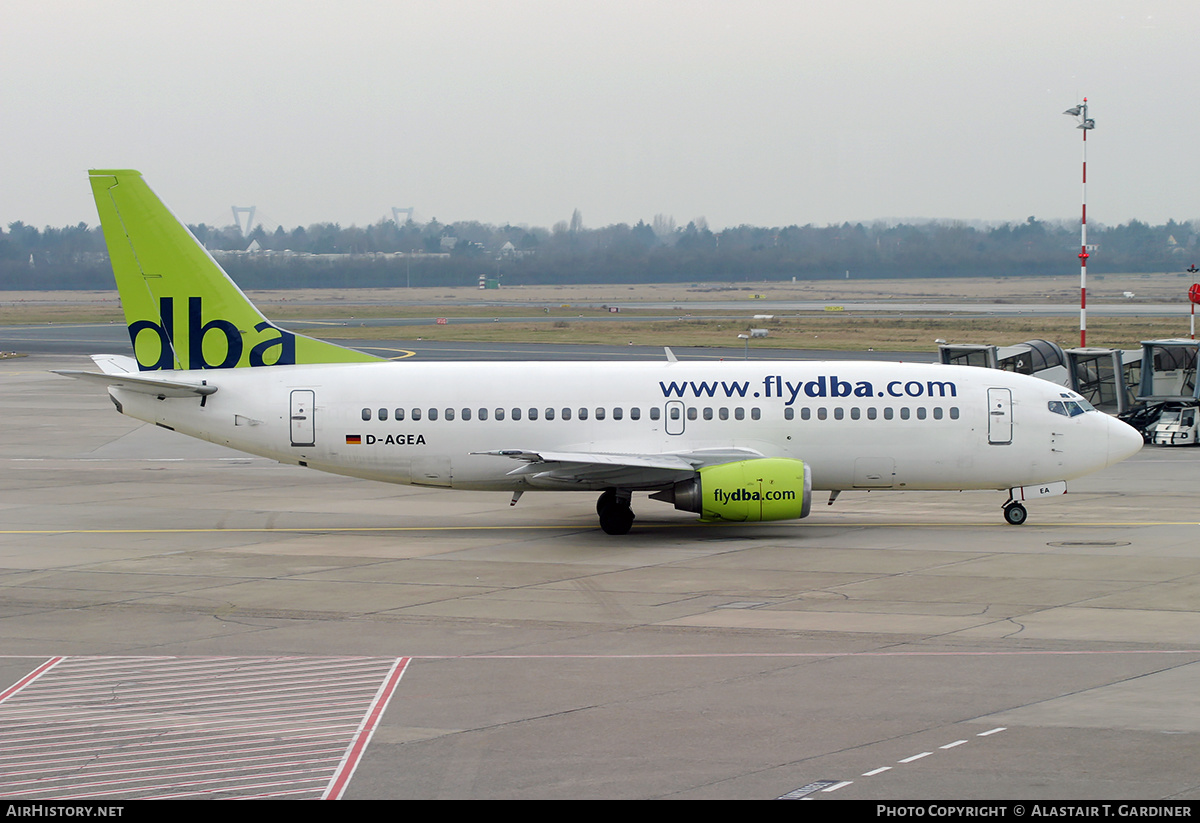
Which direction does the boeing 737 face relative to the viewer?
to the viewer's right

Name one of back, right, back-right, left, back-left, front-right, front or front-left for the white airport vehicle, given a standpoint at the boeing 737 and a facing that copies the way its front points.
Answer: front-left
